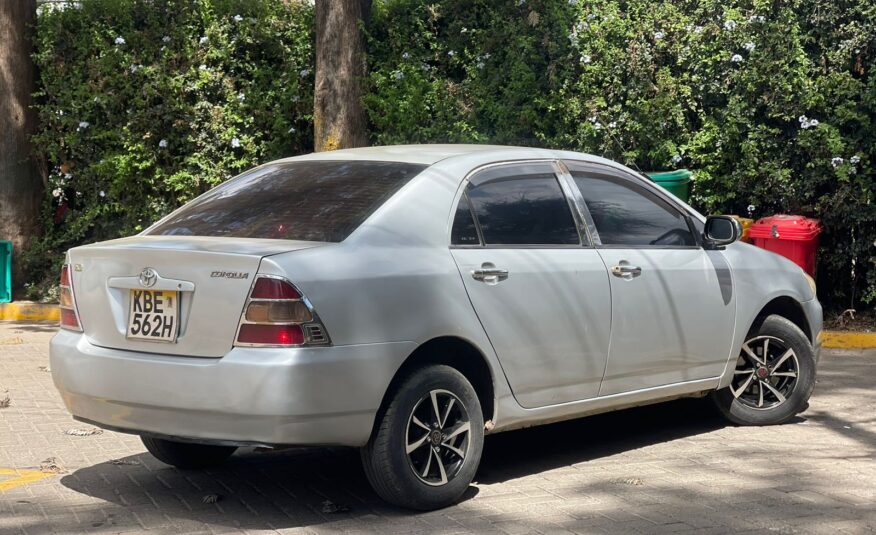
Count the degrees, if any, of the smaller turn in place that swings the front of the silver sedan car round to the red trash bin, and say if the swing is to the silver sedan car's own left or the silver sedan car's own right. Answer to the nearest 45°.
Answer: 0° — it already faces it

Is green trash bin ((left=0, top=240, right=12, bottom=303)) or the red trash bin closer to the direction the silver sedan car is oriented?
the red trash bin

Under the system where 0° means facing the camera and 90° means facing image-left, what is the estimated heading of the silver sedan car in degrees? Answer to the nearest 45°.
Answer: approximately 225°

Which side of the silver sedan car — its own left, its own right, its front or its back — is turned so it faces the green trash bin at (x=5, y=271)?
left
